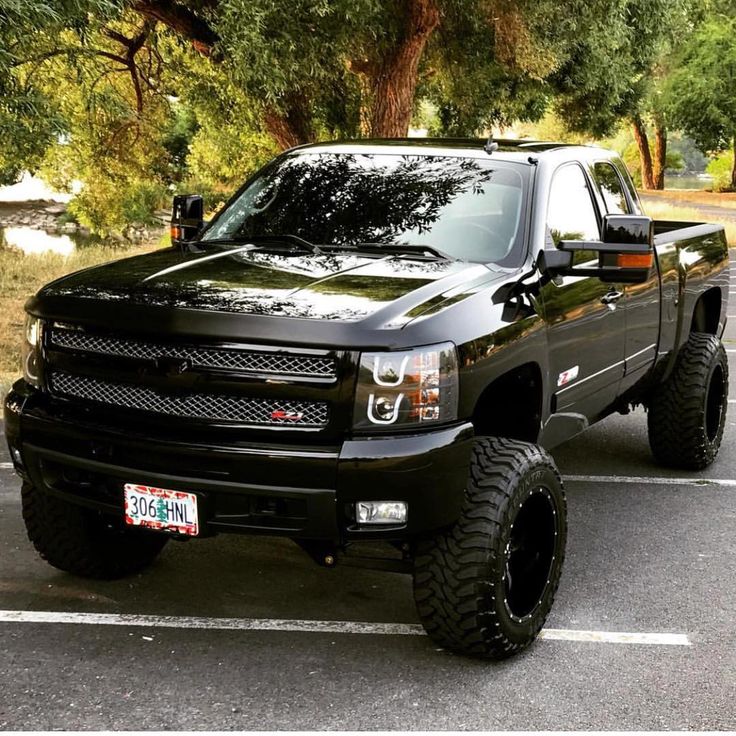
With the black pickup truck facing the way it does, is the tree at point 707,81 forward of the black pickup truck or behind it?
behind

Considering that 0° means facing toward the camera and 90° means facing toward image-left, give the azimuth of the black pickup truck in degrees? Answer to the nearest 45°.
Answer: approximately 45°

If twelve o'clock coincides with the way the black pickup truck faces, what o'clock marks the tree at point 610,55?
The tree is roughly at 5 o'clock from the black pickup truck.
